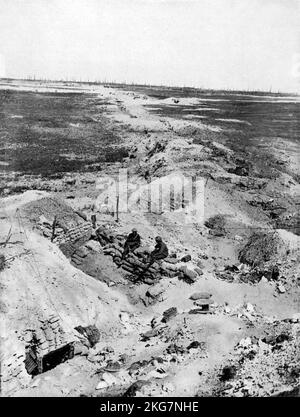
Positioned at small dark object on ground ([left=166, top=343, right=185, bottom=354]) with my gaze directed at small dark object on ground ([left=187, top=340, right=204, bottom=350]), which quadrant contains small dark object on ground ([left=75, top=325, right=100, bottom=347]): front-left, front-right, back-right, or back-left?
back-left

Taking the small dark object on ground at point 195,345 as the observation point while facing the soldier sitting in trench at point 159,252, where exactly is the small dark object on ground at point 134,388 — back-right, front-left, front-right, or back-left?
back-left

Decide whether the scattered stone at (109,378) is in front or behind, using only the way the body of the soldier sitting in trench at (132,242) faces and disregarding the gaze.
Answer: in front

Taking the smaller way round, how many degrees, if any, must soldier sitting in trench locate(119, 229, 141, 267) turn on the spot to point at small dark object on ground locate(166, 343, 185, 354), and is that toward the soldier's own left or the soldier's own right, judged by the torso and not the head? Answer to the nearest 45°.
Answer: approximately 45° to the soldier's own left

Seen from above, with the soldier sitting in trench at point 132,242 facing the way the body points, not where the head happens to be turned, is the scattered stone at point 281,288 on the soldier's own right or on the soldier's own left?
on the soldier's own left

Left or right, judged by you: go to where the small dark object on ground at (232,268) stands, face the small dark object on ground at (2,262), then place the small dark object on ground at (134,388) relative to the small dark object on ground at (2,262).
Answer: left
